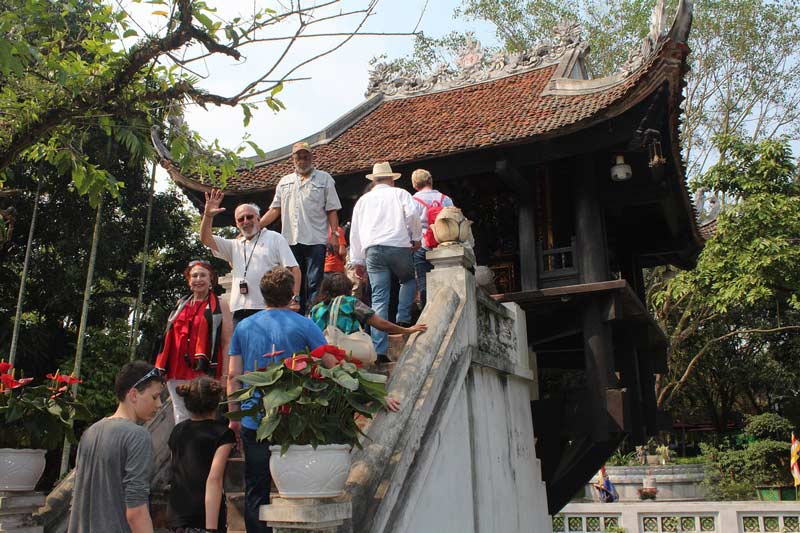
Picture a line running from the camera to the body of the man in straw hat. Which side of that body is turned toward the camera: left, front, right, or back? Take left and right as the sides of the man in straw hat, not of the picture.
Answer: back

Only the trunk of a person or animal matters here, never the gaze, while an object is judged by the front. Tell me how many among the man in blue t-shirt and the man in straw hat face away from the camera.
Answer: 2

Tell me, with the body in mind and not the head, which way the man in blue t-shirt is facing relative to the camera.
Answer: away from the camera

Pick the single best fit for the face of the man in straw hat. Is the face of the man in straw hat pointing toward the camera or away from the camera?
away from the camera

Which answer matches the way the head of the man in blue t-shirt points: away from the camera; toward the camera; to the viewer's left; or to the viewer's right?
away from the camera

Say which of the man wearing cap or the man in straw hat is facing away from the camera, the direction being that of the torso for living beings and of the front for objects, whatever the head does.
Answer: the man in straw hat

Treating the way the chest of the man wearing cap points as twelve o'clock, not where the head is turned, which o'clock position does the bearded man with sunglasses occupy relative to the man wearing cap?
The bearded man with sunglasses is roughly at 1 o'clock from the man wearing cap.

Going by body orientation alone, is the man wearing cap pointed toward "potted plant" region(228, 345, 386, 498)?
yes
